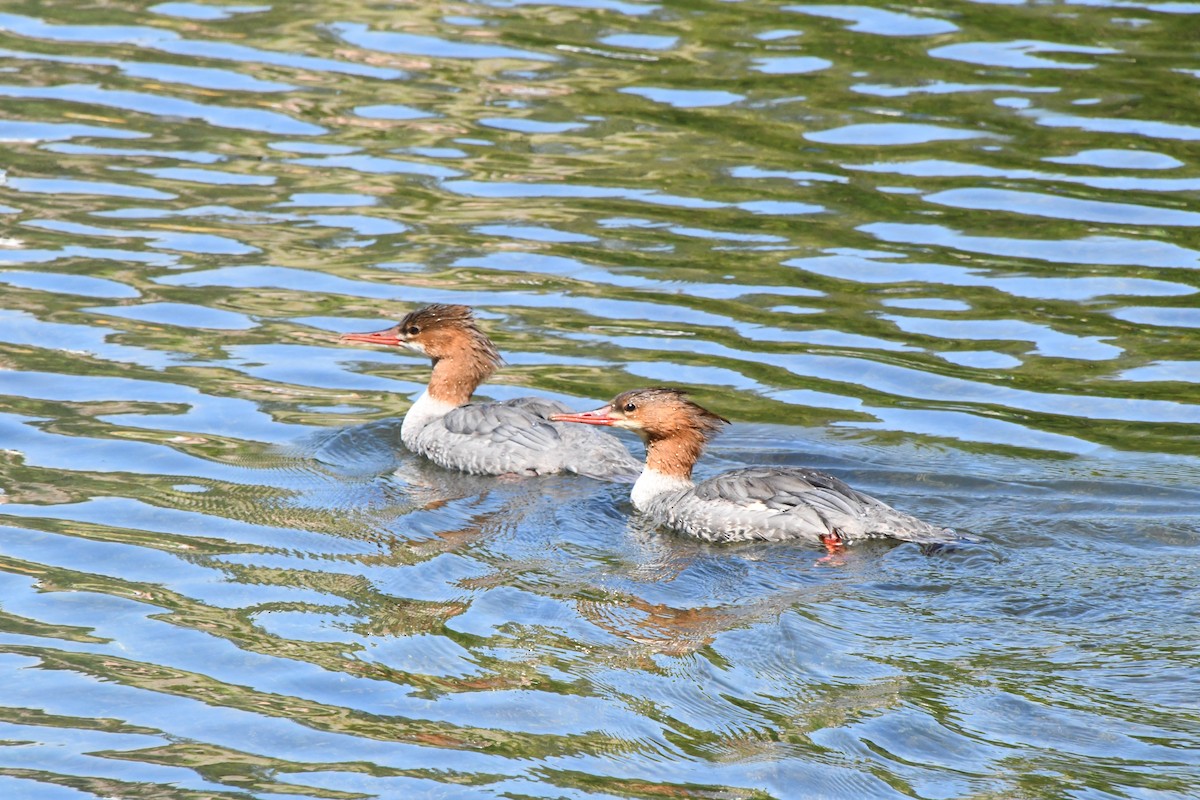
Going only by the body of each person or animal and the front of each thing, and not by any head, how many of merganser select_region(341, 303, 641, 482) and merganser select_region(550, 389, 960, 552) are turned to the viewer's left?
2

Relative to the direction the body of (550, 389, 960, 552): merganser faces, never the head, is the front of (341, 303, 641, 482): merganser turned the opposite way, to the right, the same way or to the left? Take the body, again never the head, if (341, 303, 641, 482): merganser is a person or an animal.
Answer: the same way

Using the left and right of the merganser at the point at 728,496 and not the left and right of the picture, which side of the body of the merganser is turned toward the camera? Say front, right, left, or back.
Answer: left

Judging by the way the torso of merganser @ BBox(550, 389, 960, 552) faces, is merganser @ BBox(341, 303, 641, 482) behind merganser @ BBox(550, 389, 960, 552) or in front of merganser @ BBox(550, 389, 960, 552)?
in front

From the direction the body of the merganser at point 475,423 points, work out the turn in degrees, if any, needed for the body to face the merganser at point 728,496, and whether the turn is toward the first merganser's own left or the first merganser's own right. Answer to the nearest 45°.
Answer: approximately 135° to the first merganser's own left

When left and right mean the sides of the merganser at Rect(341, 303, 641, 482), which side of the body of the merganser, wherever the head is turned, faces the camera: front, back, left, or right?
left
